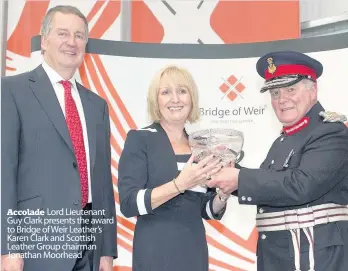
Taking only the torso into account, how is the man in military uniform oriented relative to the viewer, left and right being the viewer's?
facing the viewer and to the left of the viewer

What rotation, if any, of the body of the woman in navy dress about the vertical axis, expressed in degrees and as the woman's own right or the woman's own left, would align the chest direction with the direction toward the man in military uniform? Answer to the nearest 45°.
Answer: approximately 45° to the woman's own left

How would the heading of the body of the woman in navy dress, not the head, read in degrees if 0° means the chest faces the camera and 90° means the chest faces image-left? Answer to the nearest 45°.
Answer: approximately 315°

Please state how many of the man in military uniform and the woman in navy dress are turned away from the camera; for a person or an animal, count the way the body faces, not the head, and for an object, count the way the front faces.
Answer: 0

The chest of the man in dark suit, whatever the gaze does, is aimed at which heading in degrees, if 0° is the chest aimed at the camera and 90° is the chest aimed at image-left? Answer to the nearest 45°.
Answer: approximately 315°

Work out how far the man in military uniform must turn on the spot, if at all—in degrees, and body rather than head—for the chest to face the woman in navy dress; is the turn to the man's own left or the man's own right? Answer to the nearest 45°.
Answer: approximately 45° to the man's own right

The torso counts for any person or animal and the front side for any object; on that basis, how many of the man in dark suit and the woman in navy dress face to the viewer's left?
0

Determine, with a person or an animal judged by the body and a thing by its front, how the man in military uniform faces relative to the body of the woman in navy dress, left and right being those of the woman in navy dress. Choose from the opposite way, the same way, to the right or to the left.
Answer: to the right

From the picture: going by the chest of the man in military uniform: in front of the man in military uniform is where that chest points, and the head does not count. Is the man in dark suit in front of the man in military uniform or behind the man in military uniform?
in front
